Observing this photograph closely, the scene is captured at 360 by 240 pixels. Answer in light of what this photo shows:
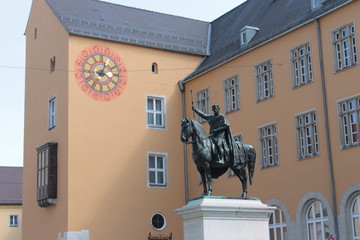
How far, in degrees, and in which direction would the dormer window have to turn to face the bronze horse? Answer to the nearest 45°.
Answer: approximately 45° to its left

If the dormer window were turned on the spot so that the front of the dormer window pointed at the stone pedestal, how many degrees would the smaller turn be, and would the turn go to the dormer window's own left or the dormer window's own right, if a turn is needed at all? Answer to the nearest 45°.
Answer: approximately 45° to the dormer window's own left

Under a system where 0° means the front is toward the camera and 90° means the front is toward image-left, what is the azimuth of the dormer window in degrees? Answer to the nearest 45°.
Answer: approximately 45°
